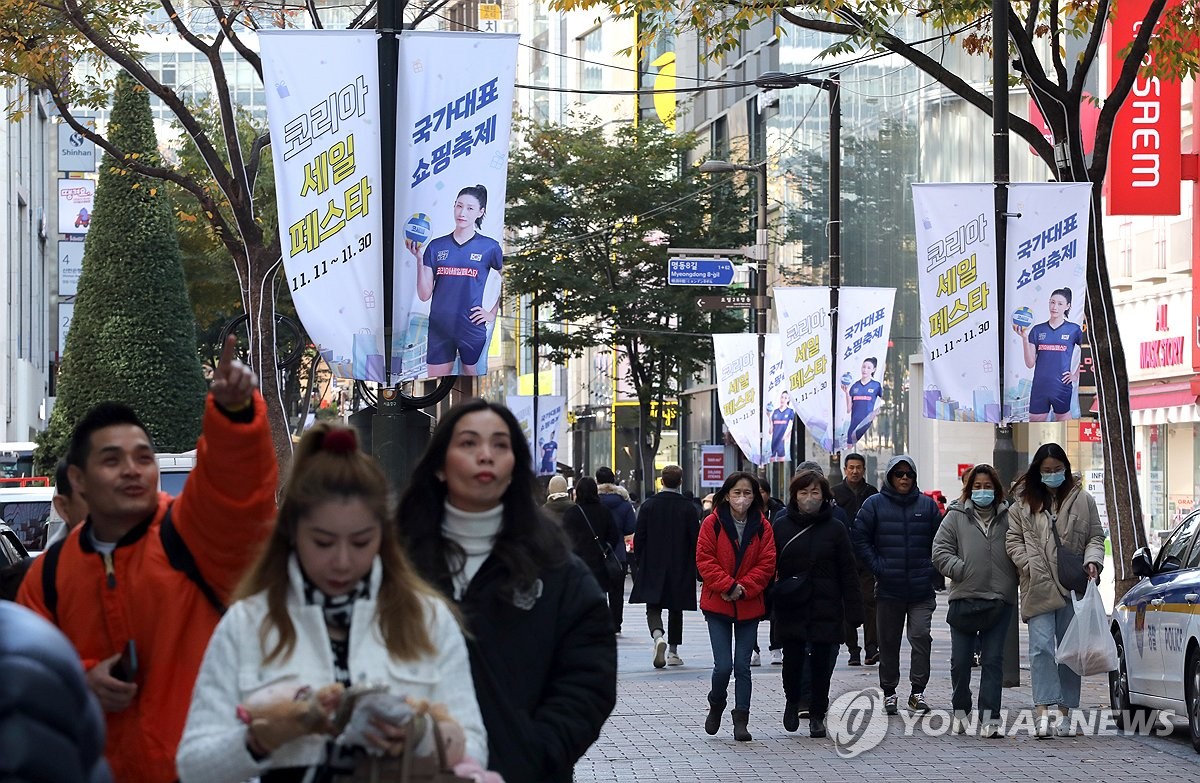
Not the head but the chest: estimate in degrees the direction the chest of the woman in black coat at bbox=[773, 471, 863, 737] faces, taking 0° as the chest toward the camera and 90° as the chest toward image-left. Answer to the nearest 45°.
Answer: approximately 0°

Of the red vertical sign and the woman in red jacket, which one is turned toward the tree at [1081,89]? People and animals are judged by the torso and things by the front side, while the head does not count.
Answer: the red vertical sign

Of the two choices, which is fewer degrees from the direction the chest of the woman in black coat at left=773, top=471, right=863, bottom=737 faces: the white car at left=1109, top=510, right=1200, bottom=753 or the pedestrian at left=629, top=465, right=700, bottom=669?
the white car

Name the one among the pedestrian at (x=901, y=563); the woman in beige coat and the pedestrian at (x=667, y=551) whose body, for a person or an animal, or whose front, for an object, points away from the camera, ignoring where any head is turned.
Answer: the pedestrian at (x=667, y=551)

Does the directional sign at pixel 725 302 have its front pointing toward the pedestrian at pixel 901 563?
yes

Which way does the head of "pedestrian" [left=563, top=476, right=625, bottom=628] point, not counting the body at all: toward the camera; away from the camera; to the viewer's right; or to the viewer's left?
away from the camera

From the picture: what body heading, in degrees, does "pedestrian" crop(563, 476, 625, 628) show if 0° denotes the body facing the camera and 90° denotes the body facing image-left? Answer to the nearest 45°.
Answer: approximately 180°

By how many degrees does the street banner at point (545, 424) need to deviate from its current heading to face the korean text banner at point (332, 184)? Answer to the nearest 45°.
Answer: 0° — it already faces it

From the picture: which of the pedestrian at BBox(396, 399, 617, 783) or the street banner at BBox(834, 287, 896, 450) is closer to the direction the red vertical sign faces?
the pedestrian

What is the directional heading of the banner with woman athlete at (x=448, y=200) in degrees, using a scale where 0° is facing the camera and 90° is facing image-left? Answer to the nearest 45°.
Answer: approximately 0°

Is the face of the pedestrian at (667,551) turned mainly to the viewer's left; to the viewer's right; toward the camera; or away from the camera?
away from the camera
